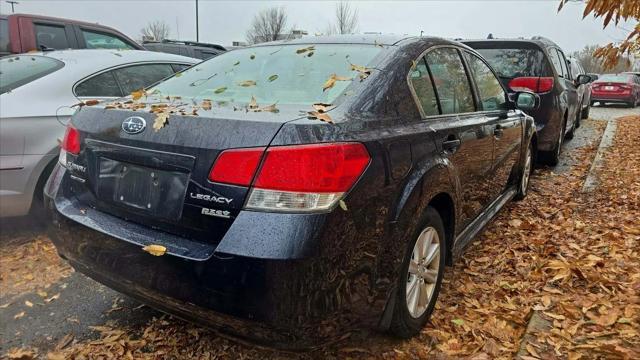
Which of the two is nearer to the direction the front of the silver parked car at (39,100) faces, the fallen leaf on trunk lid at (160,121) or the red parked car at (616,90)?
the red parked car

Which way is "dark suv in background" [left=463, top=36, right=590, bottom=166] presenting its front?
away from the camera

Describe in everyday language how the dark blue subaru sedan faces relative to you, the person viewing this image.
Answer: facing away from the viewer and to the right of the viewer

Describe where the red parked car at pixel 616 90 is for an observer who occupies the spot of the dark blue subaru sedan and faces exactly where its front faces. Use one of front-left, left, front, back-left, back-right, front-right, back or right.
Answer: front

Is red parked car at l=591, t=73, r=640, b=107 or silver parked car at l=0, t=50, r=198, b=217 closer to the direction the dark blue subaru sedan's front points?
the red parked car

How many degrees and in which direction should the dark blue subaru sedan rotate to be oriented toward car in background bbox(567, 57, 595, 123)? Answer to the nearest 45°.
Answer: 0° — it already faces it

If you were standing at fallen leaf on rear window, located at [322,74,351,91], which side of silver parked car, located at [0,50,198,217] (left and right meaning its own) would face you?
right

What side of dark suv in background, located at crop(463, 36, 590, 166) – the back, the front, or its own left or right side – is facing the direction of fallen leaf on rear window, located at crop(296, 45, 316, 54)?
back
